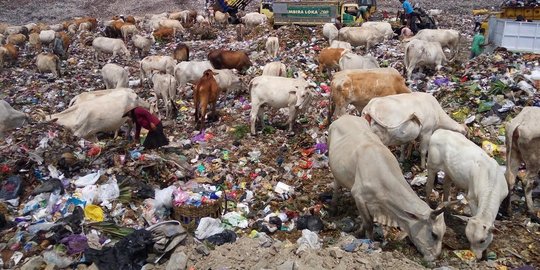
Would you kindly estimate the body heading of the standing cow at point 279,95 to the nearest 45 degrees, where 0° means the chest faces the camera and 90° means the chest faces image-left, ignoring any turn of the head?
approximately 270°

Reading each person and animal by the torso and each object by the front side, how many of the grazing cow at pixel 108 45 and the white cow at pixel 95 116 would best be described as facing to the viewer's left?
1

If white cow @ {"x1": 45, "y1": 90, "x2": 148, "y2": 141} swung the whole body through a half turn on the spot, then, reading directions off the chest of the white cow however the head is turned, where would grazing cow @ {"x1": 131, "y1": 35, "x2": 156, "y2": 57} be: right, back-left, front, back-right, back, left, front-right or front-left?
left

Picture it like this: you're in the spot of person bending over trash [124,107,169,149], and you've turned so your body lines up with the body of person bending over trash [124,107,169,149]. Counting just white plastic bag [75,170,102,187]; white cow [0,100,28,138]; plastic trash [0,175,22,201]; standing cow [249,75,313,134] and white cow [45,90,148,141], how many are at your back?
1

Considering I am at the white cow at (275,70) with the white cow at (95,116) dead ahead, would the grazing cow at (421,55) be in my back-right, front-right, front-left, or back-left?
back-left

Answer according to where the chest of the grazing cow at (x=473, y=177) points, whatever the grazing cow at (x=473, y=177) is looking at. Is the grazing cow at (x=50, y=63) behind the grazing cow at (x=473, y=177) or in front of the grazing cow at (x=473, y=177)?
behind

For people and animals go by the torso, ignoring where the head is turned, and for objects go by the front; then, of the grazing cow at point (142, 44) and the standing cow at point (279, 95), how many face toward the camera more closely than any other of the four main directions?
1

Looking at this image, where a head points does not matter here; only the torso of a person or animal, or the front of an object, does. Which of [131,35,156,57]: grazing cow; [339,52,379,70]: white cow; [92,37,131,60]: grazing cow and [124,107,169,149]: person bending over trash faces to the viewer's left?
the person bending over trash

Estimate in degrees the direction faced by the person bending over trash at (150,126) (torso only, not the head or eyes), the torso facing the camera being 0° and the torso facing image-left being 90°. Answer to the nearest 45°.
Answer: approximately 90°

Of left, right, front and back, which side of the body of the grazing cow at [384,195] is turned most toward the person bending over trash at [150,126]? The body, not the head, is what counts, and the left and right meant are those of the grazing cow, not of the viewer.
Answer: back

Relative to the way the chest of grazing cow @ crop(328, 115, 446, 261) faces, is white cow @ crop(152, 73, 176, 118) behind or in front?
behind

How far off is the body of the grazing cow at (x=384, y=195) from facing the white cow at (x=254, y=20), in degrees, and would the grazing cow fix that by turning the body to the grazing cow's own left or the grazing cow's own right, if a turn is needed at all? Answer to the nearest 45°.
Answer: approximately 135° to the grazing cow's own left
